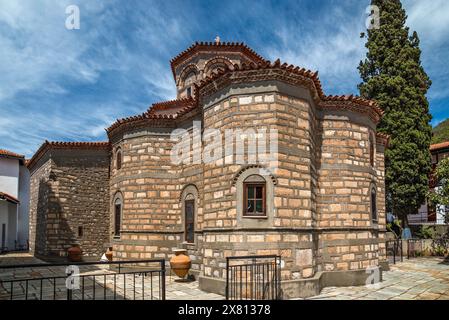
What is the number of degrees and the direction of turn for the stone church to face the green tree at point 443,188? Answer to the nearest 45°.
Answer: approximately 90° to its right

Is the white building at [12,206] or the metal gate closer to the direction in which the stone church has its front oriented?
the white building

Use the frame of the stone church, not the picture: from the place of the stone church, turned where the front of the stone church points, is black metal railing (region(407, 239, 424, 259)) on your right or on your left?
on your right

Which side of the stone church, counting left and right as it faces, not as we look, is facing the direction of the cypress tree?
right
